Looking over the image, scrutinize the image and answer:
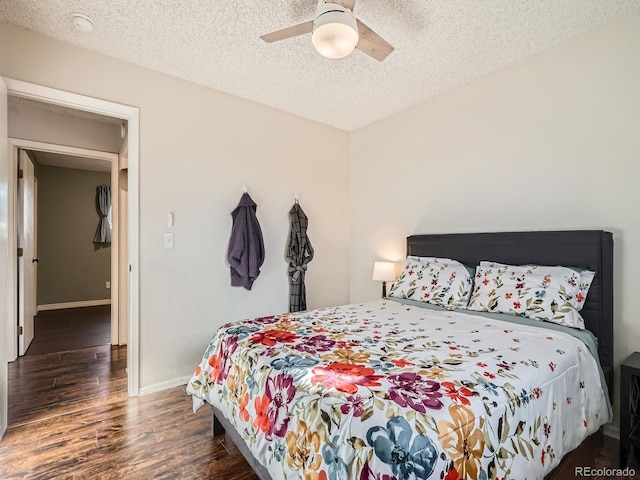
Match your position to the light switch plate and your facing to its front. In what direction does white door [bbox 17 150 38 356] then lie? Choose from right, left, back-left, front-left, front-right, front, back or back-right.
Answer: back-right

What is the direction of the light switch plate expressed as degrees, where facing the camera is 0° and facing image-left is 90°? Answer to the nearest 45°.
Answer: approximately 0°

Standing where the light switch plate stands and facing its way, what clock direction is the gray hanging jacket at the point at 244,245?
The gray hanging jacket is roughly at 9 o'clock from the light switch plate.

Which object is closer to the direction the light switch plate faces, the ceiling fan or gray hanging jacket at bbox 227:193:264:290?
the ceiling fan

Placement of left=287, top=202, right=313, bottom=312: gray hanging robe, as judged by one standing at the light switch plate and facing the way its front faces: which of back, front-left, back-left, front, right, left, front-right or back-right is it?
left

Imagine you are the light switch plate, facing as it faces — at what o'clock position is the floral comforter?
The floral comforter is roughly at 11 o'clock from the light switch plate.

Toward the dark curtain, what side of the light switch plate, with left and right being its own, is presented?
back

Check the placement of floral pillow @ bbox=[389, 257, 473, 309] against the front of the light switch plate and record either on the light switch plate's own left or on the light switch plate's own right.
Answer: on the light switch plate's own left

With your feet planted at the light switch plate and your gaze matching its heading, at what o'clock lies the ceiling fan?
The ceiling fan is roughly at 11 o'clock from the light switch plate.

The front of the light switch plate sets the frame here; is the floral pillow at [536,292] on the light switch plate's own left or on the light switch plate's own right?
on the light switch plate's own left

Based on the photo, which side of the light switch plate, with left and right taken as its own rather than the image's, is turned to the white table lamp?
left

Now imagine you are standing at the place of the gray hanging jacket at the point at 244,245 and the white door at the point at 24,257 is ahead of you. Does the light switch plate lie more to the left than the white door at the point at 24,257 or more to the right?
left

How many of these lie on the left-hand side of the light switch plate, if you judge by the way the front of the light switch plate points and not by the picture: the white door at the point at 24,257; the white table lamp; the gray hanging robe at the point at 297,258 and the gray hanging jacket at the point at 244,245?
3

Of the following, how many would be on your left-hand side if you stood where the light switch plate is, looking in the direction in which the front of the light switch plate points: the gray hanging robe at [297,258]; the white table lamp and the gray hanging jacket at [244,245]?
3
